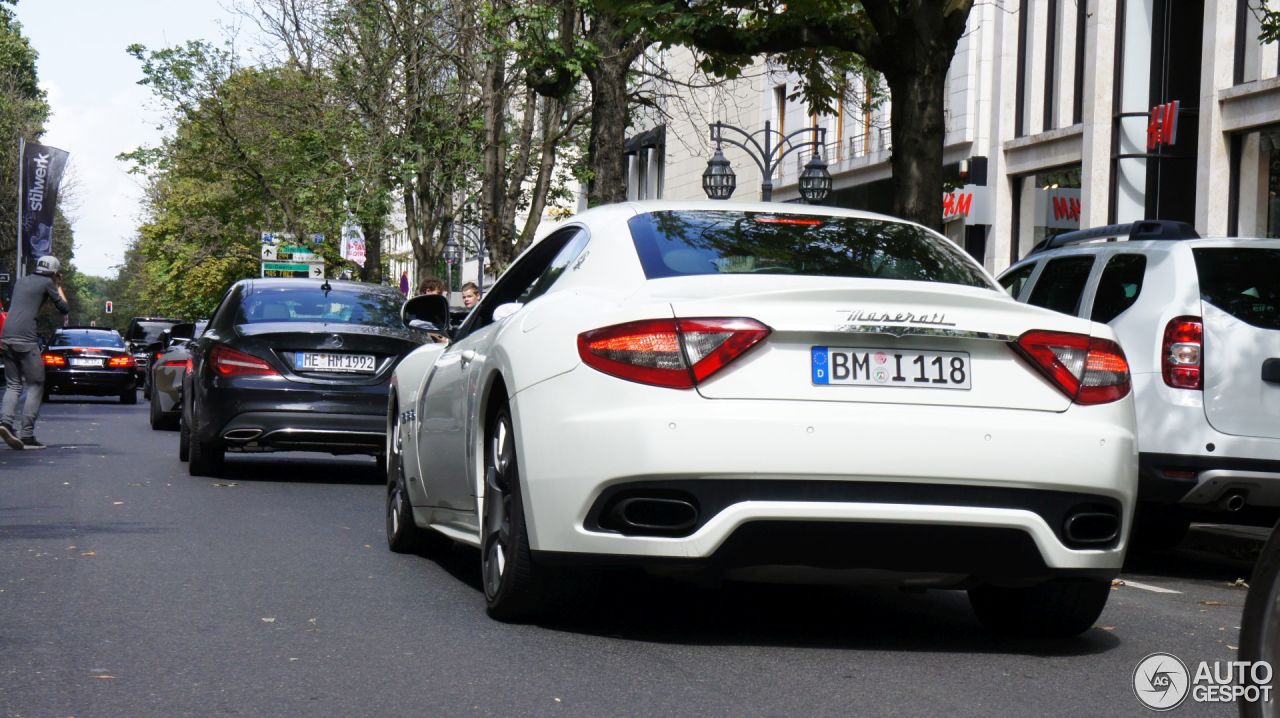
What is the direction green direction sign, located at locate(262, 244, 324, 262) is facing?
toward the camera

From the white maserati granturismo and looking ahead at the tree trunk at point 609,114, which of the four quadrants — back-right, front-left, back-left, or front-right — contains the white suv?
front-right

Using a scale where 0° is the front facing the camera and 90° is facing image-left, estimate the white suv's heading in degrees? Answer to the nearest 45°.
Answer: approximately 135°

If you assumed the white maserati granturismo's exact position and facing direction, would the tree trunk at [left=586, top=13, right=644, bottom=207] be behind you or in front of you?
in front

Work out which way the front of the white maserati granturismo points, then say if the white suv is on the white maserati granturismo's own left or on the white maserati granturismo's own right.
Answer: on the white maserati granturismo's own right

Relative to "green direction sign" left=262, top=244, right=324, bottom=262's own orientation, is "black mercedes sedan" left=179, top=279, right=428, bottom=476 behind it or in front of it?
in front

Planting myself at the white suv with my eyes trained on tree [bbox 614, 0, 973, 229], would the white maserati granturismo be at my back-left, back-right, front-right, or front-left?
back-left

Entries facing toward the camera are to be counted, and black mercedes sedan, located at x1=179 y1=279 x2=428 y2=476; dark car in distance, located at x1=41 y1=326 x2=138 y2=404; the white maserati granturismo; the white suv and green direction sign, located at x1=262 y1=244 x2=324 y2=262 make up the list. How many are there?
1

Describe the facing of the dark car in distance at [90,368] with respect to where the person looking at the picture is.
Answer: facing away from the viewer

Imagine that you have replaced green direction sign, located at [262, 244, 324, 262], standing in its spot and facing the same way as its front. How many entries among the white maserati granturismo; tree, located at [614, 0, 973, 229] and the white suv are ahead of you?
3

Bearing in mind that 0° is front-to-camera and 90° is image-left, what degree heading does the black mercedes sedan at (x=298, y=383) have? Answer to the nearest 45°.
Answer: approximately 180°

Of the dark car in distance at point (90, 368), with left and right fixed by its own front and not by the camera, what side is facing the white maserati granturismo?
back

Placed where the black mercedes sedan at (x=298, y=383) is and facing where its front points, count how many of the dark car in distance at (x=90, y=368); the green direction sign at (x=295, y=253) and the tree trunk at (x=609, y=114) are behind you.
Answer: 0

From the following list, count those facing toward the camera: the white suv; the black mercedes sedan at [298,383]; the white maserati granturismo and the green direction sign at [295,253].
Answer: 1

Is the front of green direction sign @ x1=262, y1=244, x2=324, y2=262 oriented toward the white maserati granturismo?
yes

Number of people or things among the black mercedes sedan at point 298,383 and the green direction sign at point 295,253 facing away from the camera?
1
